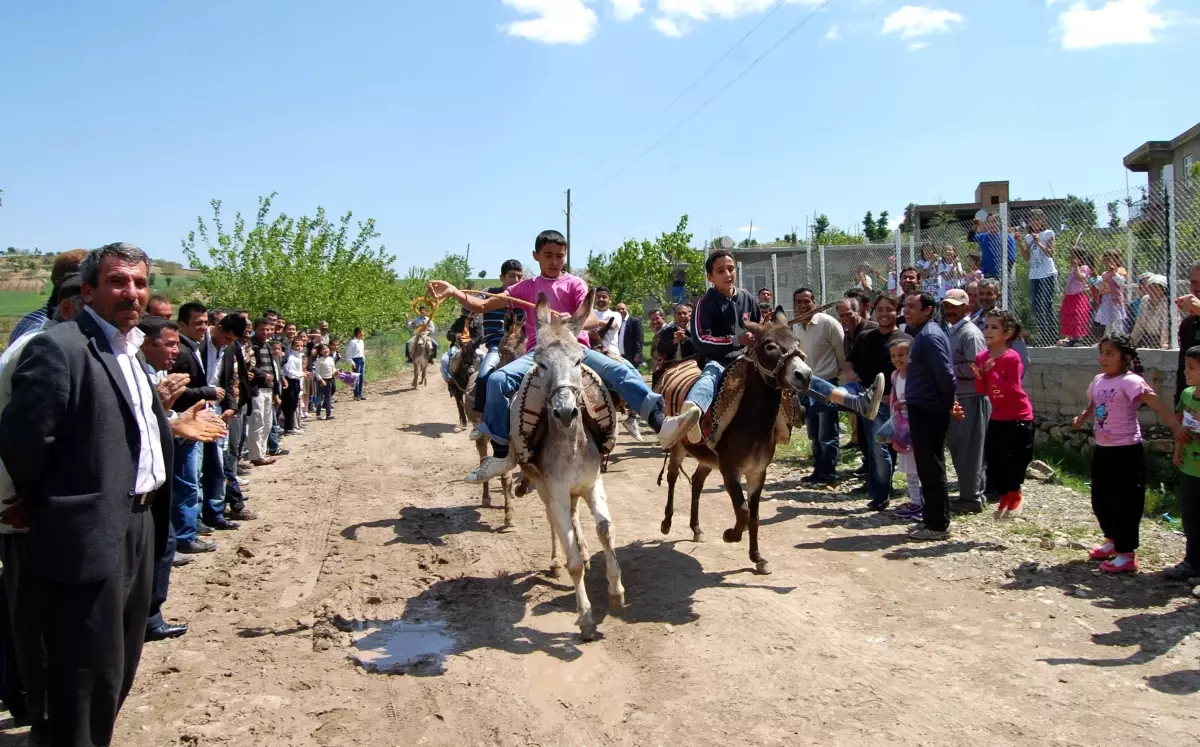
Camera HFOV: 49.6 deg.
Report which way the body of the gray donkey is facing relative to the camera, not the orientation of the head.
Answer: toward the camera

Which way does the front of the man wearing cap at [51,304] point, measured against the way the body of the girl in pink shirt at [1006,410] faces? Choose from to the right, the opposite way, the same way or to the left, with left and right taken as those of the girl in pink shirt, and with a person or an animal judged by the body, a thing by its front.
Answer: the opposite way

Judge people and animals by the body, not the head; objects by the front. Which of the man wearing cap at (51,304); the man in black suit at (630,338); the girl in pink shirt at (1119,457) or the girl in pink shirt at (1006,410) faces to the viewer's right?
the man wearing cap

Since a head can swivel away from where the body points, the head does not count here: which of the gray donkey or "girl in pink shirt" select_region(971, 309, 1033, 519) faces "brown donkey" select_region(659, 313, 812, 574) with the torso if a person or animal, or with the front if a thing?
the girl in pink shirt

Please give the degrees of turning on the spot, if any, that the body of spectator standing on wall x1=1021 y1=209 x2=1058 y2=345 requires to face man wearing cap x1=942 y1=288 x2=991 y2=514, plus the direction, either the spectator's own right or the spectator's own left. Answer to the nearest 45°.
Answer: approximately 45° to the spectator's own left

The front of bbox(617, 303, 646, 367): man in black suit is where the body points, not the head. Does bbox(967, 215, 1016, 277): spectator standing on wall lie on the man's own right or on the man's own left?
on the man's own left

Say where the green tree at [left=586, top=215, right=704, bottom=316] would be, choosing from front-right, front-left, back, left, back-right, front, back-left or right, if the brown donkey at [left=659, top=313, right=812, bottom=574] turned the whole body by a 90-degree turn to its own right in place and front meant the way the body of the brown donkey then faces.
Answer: back-right

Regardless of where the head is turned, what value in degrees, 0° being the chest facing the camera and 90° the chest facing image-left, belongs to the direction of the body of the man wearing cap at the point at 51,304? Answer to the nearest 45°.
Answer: approximately 270°

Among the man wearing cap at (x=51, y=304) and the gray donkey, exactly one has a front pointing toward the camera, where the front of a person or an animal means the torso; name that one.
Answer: the gray donkey

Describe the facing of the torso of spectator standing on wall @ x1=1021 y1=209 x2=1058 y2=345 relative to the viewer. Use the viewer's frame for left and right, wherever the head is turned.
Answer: facing the viewer and to the left of the viewer

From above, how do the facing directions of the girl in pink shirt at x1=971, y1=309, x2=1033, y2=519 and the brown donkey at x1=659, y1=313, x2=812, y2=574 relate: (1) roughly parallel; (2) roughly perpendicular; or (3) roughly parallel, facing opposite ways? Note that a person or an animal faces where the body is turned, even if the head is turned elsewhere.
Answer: roughly perpendicular

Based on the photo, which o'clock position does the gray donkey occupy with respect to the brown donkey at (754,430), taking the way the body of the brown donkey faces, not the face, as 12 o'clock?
The gray donkey is roughly at 3 o'clock from the brown donkey.

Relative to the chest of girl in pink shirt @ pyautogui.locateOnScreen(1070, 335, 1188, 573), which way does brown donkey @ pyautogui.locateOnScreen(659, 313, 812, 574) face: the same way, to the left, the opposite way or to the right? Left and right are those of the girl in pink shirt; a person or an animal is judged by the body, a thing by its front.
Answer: to the left

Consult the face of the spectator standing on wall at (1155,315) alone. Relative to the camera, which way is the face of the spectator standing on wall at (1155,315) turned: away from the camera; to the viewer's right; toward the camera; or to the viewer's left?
toward the camera

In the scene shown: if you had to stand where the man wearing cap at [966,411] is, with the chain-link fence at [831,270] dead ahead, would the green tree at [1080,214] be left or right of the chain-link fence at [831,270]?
right

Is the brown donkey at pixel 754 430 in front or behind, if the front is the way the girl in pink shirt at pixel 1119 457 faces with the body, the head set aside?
in front
